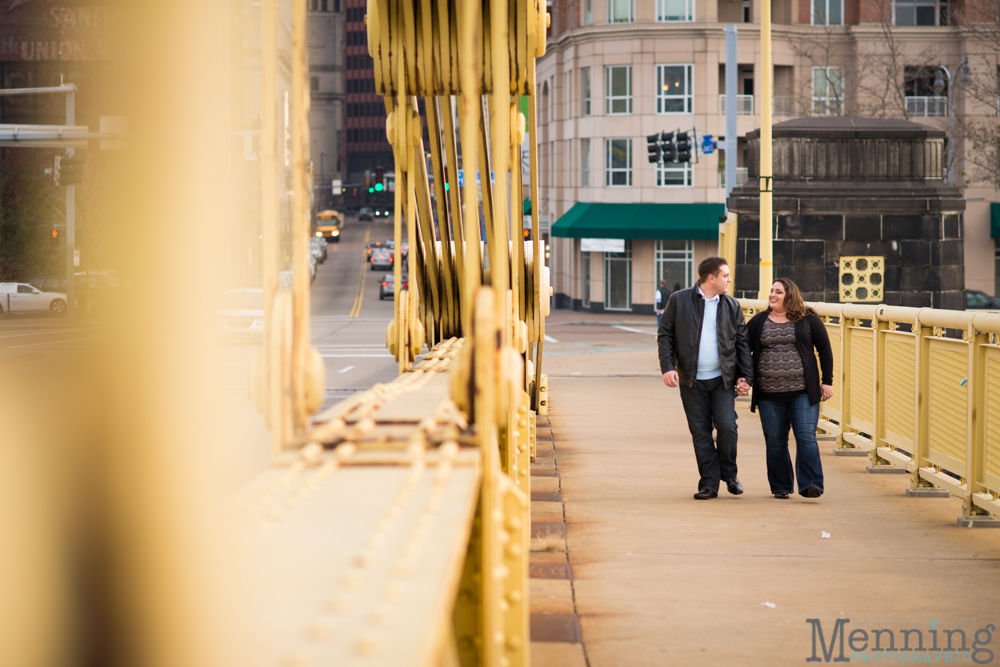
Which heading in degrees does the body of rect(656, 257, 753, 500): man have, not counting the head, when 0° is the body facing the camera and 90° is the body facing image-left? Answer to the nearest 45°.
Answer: approximately 0°

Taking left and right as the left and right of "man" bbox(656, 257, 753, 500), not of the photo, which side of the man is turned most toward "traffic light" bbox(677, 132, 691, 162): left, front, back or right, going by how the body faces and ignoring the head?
back

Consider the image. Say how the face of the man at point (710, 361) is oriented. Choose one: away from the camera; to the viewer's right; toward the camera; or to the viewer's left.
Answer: to the viewer's right

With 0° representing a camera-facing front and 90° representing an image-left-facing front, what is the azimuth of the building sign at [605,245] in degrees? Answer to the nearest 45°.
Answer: approximately 0°

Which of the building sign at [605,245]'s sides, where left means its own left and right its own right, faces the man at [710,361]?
front

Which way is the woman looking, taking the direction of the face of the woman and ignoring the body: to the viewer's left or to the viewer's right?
to the viewer's left

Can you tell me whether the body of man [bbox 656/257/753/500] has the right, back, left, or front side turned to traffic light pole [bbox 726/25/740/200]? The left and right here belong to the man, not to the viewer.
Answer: back
